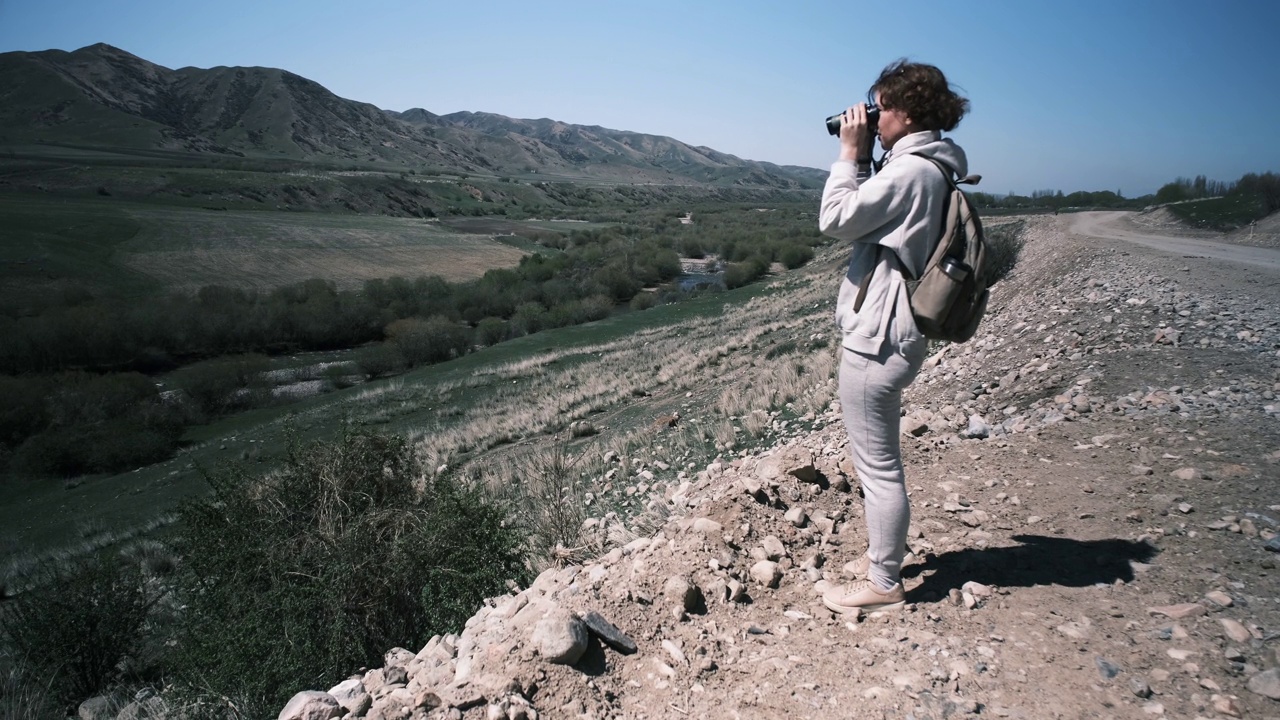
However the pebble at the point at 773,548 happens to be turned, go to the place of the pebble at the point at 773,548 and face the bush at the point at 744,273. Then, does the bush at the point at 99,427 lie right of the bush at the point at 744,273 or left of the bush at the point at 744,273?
left

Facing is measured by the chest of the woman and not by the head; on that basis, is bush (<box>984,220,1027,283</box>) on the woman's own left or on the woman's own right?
on the woman's own right

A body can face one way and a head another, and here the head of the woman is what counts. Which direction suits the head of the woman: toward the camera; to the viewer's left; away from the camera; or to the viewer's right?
to the viewer's left

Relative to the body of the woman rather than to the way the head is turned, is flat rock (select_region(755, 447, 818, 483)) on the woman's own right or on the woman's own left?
on the woman's own right

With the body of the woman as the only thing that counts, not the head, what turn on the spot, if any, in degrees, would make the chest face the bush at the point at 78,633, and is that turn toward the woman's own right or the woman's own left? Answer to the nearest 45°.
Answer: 0° — they already face it

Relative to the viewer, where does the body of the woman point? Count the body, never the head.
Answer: to the viewer's left

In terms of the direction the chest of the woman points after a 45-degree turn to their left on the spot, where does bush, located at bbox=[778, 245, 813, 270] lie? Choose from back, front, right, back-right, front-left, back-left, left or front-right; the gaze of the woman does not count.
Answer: back-right
